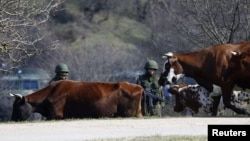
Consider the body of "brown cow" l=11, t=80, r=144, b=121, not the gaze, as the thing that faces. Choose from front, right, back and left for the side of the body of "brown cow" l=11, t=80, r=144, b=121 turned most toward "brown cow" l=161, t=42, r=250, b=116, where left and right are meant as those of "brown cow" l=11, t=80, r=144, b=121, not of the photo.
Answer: back

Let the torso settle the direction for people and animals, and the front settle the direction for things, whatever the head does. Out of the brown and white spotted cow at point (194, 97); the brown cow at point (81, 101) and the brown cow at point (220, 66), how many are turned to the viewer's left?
3

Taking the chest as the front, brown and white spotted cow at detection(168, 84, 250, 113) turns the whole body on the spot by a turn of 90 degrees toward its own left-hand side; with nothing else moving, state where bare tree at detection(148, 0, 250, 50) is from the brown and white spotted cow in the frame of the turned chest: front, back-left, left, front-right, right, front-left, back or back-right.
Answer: back

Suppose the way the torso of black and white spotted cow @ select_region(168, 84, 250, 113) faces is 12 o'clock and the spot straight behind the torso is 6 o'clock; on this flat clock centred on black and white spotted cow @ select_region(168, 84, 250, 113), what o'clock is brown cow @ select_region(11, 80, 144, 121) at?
brown cow @ select_region(11, 80, 144, 121) is roughly at 11 o'clock from black and white spotted cow @ select_region(168, 84, 250, 113).

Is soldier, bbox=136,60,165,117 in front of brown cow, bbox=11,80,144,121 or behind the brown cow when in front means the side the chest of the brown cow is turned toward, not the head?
behind

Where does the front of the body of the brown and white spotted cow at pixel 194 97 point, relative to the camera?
to the viewer's left

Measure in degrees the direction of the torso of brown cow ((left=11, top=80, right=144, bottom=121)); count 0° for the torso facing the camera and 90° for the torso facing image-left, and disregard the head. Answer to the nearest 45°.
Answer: approximately 90°

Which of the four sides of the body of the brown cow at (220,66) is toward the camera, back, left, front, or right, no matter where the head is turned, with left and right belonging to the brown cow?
left

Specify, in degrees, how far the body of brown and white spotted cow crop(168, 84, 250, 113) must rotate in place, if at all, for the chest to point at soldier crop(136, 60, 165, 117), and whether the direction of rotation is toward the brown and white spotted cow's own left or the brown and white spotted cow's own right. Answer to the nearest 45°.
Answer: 0° — it already faces them

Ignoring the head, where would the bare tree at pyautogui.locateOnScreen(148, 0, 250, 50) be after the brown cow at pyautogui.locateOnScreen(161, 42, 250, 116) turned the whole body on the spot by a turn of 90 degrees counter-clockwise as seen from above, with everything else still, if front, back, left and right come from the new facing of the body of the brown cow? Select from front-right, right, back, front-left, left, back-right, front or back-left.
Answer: back
